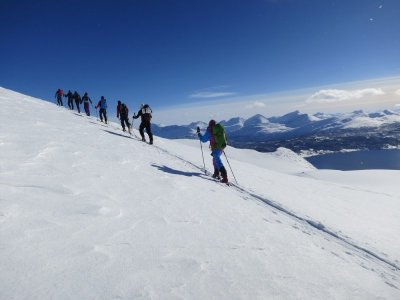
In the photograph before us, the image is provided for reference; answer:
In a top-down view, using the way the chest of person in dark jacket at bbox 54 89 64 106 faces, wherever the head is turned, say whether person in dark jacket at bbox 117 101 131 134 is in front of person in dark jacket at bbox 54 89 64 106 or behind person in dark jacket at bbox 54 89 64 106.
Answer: behind

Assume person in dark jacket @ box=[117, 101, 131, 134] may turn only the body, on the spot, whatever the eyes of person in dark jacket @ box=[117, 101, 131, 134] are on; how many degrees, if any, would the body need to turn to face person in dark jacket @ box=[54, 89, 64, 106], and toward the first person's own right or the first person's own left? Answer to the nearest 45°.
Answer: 0° — they already face them

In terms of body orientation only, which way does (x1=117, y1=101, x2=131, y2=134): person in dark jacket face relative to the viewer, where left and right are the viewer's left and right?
facing away from the viewer and to the left of the viewer

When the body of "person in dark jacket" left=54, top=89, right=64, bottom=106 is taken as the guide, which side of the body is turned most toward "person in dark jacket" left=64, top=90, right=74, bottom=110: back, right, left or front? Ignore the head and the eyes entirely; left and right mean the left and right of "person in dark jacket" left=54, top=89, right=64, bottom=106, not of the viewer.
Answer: back

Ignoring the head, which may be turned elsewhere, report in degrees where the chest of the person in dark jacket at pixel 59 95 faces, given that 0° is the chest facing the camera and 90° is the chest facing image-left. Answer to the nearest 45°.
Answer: approximately 135°
